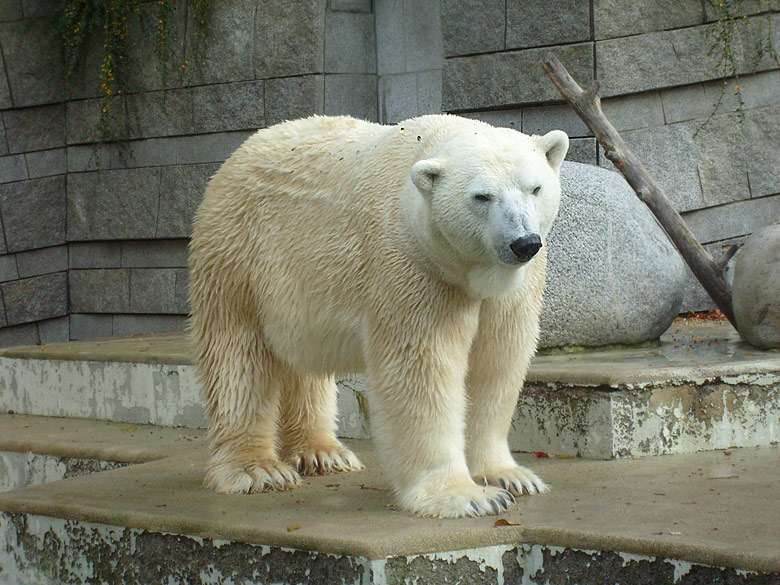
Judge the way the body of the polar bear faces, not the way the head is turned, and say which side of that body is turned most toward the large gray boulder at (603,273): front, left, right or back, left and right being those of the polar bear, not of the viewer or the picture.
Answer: left

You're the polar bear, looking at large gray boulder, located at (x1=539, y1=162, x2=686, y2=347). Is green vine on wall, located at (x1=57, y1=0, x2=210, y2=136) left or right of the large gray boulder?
left

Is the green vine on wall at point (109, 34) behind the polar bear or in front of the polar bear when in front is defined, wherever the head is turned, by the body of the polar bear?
behind

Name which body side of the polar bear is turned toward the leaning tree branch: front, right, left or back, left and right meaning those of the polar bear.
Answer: left

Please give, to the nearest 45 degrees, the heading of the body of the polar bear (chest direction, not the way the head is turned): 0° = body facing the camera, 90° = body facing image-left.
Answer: approximately 315°
